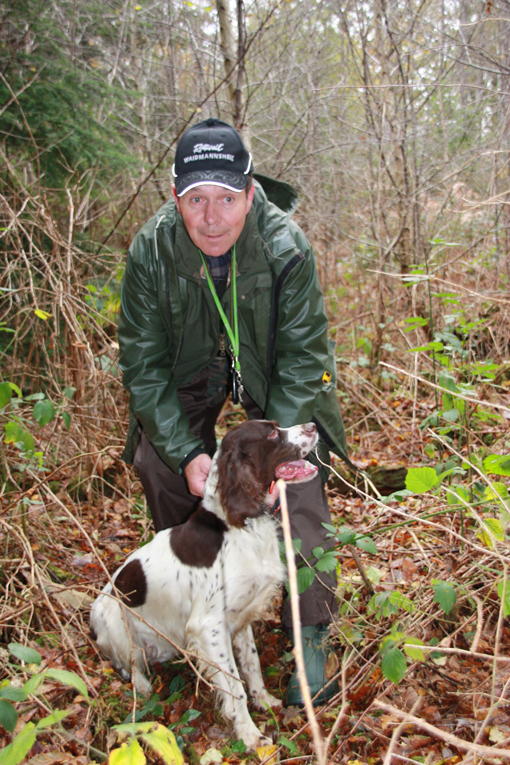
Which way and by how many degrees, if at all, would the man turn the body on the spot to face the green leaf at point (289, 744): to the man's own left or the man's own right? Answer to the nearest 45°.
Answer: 0° — they already face it

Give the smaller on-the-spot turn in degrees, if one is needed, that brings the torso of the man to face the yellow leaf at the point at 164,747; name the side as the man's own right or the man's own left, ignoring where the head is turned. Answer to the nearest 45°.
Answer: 0° — they already face it

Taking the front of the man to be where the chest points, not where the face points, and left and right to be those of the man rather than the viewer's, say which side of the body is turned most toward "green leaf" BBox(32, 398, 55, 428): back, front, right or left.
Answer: right

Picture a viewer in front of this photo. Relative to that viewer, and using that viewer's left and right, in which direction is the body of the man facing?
facing the viewer

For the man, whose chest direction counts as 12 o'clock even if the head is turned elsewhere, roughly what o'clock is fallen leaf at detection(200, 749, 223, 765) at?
The fallen leaf is roughly at 12 o'clock from the man.

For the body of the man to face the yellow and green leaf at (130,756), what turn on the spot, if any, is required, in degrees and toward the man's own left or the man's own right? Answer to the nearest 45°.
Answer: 0° — they already face it
